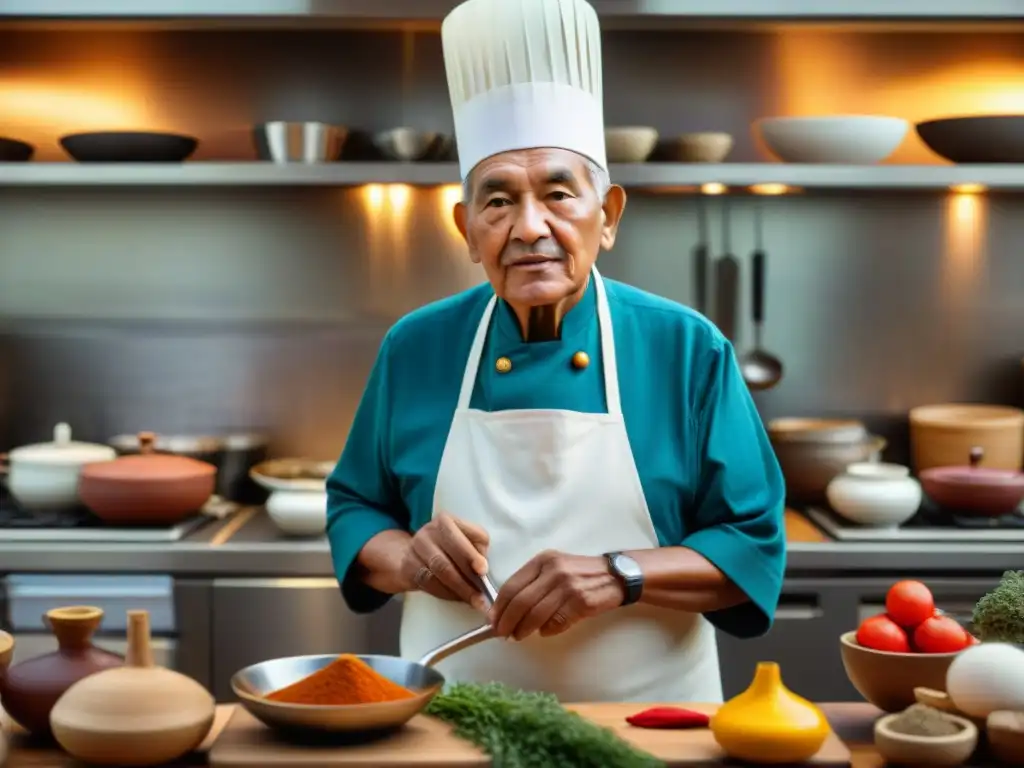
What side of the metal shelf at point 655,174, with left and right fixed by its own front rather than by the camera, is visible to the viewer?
front

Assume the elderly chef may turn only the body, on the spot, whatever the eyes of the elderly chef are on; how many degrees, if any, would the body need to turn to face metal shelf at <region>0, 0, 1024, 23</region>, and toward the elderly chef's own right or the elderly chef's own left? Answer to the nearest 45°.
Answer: approximately 180°

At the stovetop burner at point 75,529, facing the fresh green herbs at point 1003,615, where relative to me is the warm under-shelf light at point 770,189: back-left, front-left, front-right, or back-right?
front-left

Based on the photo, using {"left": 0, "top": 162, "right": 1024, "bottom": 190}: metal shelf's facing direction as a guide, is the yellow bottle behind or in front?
in front

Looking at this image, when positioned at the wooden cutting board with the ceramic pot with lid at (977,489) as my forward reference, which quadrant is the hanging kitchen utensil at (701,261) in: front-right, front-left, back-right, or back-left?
front-left

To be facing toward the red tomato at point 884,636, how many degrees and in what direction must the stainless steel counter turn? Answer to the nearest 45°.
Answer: approximately 45° to its left

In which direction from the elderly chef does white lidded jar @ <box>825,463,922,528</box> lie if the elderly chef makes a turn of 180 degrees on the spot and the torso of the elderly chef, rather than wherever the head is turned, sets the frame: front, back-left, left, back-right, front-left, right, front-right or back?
front-right

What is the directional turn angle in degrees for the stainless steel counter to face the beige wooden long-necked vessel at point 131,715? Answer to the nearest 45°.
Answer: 0° — it already faces it

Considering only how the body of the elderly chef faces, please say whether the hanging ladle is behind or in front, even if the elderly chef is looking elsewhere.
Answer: behind

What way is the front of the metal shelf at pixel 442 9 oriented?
toward the camera

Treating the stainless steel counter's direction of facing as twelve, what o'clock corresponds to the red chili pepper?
The red chili pepper is roughly at 11 o'clock from the stainless steel counter.

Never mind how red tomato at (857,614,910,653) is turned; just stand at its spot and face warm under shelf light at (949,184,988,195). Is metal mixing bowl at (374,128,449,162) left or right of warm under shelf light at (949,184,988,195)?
left
